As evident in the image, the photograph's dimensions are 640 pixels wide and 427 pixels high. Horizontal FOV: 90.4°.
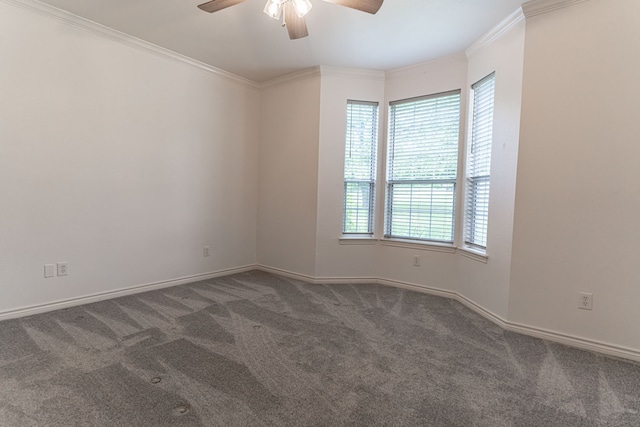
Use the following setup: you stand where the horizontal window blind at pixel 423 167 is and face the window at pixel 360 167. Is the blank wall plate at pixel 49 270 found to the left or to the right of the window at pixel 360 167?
left

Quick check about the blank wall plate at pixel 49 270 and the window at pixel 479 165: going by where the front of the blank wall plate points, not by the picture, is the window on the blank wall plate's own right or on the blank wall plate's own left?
on the blank wall plate's own left

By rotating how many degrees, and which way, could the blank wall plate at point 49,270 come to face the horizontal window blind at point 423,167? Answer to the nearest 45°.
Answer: approximately 45° to its left

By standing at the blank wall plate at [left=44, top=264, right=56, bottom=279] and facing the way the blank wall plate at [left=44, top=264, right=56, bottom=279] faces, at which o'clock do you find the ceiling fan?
The ceiling fan is roughly at 11 o'clock from the blank wall plate.

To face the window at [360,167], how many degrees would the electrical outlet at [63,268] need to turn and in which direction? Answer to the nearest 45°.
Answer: approximately 90° to its left

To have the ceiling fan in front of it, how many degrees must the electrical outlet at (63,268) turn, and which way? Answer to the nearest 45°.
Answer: approximately 45° to its left

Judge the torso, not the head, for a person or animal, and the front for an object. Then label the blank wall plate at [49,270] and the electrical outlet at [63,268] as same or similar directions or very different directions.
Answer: same or similar directions
